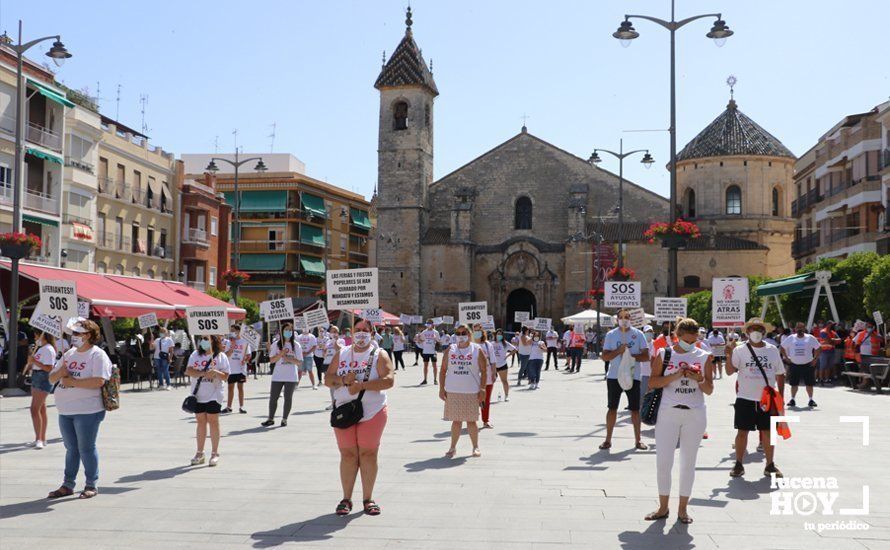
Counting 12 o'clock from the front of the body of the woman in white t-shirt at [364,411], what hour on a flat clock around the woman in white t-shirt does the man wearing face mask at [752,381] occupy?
The man wearing face mask is roughly at 8 o'clock from the woman in white t-shirt.

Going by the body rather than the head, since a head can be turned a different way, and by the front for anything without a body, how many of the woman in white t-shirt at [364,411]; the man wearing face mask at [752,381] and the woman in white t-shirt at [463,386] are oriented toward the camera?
3

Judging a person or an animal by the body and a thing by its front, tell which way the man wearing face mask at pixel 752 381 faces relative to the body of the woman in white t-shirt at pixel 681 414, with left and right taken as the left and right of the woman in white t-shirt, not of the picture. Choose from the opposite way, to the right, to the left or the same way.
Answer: the same way

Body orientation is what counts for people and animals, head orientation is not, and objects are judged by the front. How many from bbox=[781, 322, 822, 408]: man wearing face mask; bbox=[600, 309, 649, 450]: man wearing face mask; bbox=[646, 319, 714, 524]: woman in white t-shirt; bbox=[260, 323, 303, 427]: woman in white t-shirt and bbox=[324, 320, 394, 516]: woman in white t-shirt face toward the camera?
5

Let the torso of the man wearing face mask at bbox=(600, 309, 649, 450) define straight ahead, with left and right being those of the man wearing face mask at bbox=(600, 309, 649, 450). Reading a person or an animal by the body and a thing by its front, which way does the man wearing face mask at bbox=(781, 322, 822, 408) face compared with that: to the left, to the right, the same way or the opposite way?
the same way

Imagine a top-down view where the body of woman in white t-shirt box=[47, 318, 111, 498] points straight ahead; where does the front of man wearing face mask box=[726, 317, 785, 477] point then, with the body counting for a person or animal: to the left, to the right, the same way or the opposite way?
the same way

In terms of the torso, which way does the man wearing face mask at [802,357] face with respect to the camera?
toward the camera

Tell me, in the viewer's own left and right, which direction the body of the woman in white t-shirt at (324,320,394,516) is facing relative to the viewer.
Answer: facing the viewer

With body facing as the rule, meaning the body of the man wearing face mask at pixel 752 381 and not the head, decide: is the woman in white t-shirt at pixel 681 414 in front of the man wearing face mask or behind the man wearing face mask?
in front

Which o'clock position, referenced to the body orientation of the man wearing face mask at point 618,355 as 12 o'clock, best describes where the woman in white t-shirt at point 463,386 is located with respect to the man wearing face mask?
The woman in white t-shirt is roughly at 2 o'clock from the man wearing face mask.

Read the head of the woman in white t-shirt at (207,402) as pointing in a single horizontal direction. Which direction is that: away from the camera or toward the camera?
toward the camera

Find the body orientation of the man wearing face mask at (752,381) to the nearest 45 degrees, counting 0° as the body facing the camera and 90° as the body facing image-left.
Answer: approximately 0°

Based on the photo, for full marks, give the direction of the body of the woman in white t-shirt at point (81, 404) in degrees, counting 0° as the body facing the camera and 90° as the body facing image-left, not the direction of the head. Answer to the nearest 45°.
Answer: approximately 45°

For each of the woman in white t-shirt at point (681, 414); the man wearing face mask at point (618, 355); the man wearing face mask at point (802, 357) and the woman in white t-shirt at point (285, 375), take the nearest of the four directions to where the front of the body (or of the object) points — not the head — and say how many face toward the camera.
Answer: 4

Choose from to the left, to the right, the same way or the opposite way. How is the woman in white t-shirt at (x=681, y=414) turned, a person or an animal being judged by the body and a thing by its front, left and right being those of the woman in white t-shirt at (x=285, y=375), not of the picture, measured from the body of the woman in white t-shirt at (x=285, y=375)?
the same way

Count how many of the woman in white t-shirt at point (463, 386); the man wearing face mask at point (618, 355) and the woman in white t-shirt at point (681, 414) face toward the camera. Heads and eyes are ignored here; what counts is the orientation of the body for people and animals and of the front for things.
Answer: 3

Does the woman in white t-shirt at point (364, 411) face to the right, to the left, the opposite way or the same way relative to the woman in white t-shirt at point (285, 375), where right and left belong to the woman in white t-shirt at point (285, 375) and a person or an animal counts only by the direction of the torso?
the same way

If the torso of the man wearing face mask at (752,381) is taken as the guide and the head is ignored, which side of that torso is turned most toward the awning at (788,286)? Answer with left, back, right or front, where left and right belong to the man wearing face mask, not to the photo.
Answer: back

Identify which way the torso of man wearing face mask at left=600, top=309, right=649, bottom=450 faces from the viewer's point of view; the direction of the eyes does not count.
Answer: toward the camera
